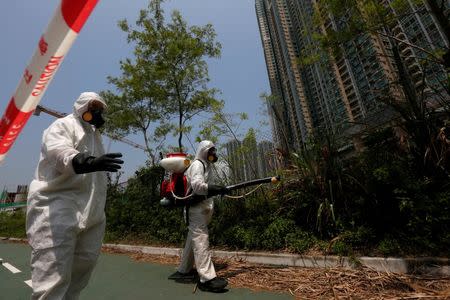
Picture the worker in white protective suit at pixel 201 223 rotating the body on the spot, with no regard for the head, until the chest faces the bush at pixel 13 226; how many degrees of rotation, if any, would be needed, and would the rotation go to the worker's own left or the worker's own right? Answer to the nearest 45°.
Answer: approximately 135° to the worker's own left

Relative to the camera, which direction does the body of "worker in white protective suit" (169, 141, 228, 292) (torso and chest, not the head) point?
to the viewer's right

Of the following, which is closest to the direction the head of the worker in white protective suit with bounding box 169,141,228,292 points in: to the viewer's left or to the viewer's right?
to the viewer's right

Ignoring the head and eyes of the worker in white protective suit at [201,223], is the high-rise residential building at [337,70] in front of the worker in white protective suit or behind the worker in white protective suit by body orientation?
in front

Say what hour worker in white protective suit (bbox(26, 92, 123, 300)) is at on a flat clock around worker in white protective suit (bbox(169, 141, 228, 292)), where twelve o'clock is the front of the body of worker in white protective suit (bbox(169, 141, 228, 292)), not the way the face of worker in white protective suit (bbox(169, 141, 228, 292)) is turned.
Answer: worker in white protective suit (bbox(26, 92, 123, 300)) is roughly at 4 o'clock from worker in white protective suit (bbox(169, 141, 228, 292)).
